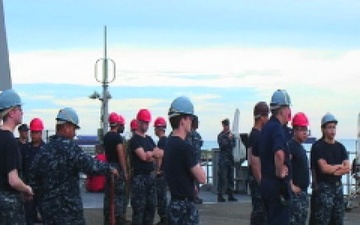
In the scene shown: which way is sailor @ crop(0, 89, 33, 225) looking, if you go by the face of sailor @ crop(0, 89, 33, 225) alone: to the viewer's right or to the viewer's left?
to the viewer's right

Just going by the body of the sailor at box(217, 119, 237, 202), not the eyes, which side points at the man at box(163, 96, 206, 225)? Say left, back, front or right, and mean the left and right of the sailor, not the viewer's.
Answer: front

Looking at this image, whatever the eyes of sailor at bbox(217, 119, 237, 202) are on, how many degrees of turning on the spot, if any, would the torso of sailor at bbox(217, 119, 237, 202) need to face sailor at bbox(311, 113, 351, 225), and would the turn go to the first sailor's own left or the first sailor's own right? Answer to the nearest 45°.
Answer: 0° — they already face them

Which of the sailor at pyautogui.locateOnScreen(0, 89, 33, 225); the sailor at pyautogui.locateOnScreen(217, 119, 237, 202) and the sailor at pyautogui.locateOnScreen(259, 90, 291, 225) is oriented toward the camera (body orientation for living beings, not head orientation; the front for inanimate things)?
the sailor at pyautogui.locateOnScreen(217, 119, 237, 202)

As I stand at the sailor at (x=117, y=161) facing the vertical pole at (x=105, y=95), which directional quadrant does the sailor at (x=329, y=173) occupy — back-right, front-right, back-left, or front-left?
back-right

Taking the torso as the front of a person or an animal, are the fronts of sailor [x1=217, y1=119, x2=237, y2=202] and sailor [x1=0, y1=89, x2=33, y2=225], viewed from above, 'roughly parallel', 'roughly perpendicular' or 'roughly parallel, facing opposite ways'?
roughly perpendicular

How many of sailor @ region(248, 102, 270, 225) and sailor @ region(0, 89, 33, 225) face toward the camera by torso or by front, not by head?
0

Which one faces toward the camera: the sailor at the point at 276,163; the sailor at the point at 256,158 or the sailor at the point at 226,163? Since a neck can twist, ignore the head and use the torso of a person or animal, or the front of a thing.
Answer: the sailor at the point at 226,163

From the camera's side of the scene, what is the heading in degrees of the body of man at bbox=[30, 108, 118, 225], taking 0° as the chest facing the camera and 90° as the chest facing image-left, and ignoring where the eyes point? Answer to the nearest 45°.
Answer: approximately 225°

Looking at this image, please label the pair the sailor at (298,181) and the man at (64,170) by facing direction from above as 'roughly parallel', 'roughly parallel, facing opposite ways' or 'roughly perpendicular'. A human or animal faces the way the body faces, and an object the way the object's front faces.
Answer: roughly perpendicular

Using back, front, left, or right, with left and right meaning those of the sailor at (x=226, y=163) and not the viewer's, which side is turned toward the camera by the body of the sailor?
front
